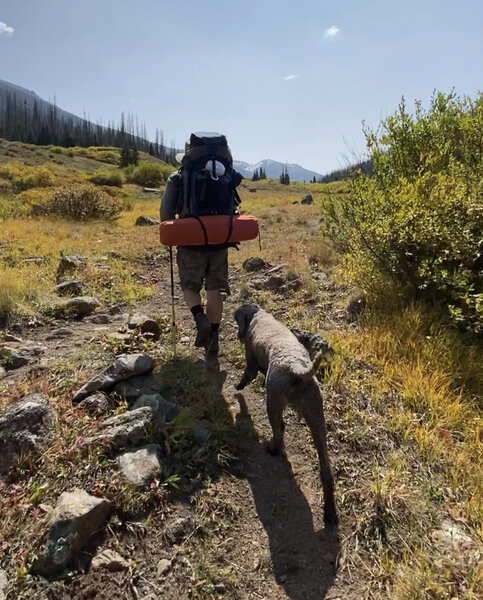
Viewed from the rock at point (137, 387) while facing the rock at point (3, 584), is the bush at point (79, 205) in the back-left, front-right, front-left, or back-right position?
back-right

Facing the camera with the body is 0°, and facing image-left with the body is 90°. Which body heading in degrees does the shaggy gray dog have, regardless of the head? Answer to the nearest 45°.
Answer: approximately 135°

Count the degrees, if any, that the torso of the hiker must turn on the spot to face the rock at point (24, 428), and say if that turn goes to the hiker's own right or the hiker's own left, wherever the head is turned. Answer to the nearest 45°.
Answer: approximately 135° to the hiker's own left

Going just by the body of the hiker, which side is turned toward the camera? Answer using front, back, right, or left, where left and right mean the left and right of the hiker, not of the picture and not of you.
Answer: back

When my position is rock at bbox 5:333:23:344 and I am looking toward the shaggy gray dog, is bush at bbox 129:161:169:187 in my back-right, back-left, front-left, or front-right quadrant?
back-left

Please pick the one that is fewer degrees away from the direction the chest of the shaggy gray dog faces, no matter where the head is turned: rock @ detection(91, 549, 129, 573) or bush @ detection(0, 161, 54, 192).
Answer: the bush
